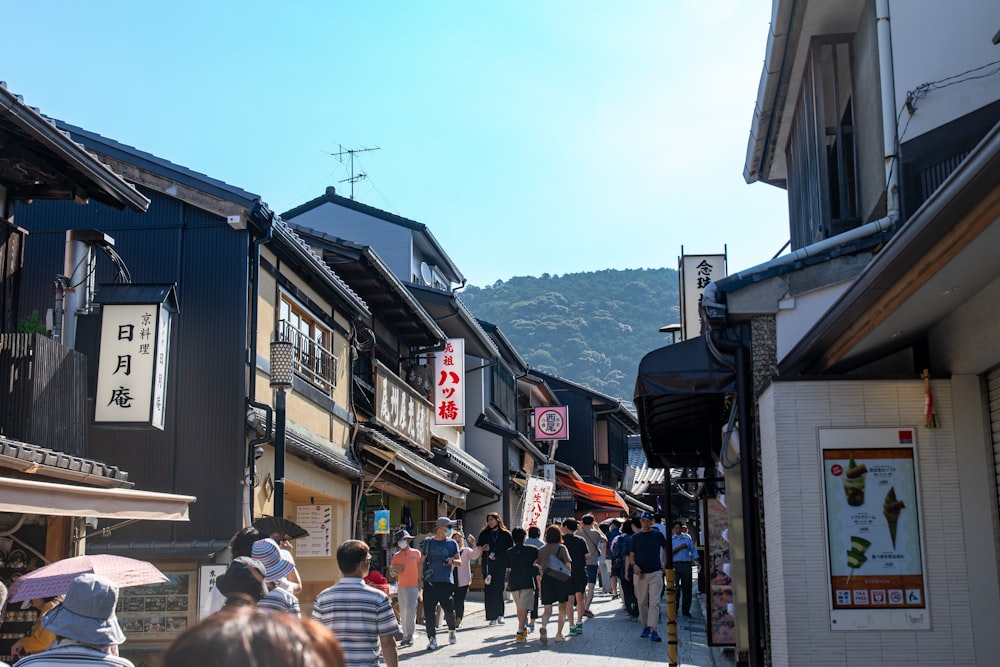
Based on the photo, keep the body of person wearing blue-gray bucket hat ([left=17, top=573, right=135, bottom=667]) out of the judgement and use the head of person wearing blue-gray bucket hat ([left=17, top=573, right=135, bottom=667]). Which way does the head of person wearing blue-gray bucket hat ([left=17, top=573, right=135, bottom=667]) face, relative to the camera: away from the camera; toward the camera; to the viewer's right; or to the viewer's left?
away from the camera

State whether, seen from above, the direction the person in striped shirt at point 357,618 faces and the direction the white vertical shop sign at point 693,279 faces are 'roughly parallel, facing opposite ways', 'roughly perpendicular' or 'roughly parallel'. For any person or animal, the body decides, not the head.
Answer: roughly parallel, facing opposite ways

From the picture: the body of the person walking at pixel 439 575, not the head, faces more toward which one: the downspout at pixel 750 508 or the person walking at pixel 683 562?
the downspout

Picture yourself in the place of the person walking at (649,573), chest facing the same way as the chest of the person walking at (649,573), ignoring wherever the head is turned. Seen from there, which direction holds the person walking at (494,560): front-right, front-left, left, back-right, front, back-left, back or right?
back-right

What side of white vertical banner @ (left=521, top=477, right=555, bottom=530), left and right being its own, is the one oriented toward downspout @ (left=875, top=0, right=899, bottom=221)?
front

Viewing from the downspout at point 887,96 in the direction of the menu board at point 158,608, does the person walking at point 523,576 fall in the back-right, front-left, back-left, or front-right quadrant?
front-right

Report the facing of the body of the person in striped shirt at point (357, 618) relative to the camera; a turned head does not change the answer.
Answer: away from the camera

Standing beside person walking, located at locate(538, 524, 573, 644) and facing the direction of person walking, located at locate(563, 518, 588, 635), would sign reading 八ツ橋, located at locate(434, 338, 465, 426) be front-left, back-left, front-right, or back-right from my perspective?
front-left

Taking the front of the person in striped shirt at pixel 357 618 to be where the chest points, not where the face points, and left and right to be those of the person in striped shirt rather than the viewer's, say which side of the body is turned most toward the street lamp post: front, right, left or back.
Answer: front

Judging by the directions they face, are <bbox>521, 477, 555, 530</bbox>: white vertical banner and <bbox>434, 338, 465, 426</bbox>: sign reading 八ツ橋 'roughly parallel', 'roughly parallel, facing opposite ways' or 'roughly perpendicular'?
roughly parallel

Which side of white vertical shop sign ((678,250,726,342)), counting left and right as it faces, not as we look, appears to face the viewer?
front

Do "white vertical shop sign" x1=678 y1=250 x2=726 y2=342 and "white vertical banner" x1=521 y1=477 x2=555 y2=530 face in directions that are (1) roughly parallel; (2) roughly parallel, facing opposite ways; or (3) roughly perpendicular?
roughly parallel

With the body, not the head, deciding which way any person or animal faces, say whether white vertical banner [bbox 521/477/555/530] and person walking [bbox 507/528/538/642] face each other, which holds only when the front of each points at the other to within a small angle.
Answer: yes

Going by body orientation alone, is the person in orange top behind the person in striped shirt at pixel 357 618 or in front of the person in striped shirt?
in front

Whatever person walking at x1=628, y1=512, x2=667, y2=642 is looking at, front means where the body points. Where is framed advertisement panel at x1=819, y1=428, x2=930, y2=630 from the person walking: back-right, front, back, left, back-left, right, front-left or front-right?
front

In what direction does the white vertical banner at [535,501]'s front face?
toward the camera
